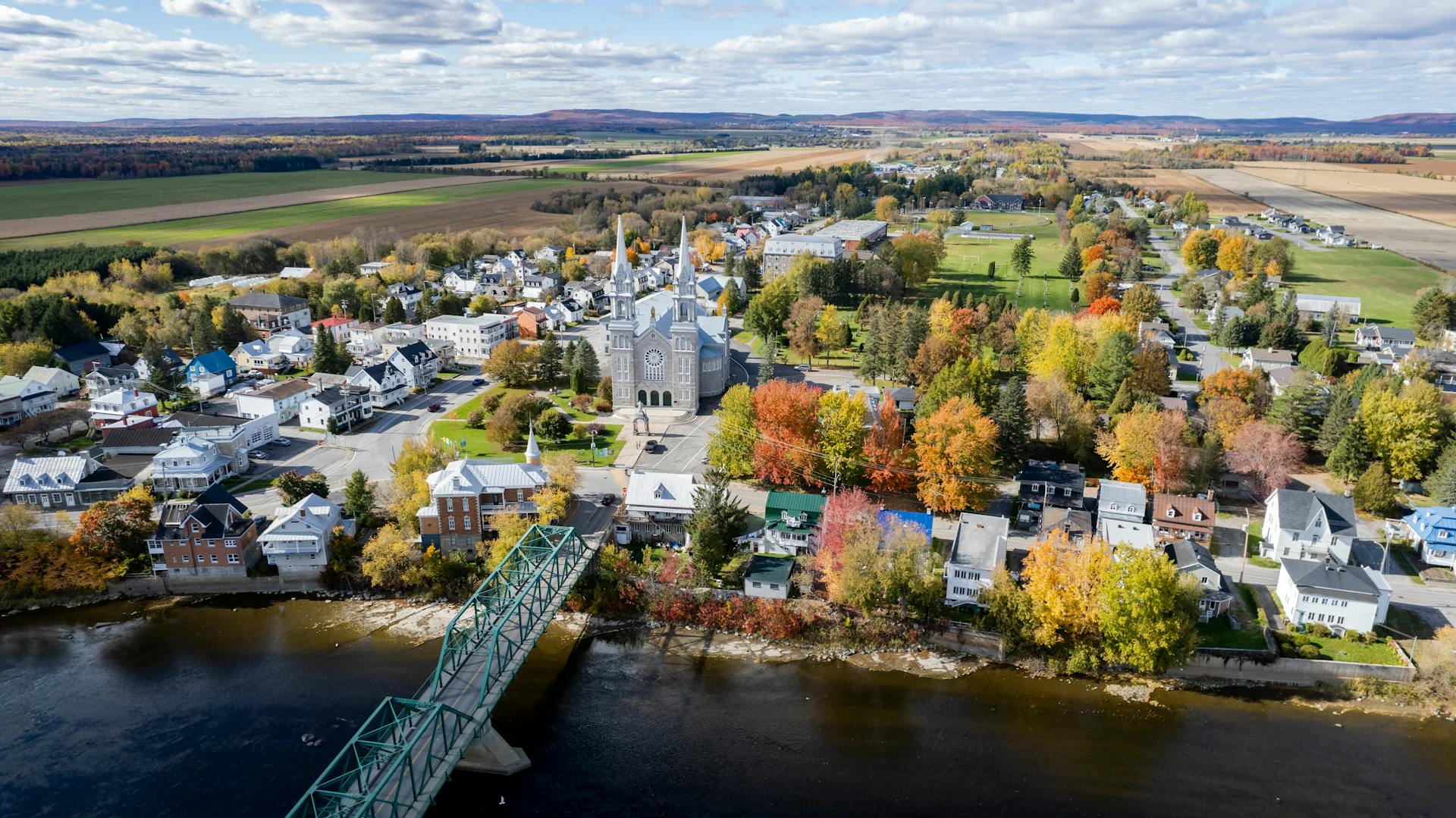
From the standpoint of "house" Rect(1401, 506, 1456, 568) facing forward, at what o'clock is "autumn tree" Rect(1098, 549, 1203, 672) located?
The autumn tree is roughly at 1 o'clock from the house.

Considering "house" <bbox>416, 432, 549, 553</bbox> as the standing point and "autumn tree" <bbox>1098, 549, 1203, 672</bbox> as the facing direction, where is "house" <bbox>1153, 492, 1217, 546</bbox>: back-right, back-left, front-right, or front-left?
front-left

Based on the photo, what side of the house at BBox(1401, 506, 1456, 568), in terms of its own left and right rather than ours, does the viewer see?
front

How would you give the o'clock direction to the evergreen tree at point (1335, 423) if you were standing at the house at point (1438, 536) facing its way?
The evergreen tree is roughly at 5 o'clock from the house.

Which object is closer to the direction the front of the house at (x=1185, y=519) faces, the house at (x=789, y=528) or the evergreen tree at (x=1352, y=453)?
the house

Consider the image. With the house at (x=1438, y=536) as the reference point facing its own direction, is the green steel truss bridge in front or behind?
in front

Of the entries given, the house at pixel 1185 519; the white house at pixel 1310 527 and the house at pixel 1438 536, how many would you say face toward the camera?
3

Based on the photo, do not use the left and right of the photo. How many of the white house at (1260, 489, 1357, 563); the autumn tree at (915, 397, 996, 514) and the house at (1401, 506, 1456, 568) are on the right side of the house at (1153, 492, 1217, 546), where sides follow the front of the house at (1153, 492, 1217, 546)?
1

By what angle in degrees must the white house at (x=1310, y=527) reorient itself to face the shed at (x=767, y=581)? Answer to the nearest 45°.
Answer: approximately 45° to its right

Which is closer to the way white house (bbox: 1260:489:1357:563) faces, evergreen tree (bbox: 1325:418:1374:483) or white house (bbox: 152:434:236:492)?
the white house

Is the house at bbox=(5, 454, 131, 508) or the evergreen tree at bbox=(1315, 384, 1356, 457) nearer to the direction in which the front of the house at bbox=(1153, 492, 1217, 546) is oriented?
the house

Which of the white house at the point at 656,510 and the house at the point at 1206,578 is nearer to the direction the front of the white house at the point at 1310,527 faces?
the house

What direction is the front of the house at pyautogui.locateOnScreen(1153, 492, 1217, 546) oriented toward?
toward the camera

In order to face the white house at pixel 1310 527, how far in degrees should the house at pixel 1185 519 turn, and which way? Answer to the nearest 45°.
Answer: approximately 90° to its left

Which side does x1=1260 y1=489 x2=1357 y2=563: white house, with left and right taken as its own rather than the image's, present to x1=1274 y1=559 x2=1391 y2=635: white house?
front
